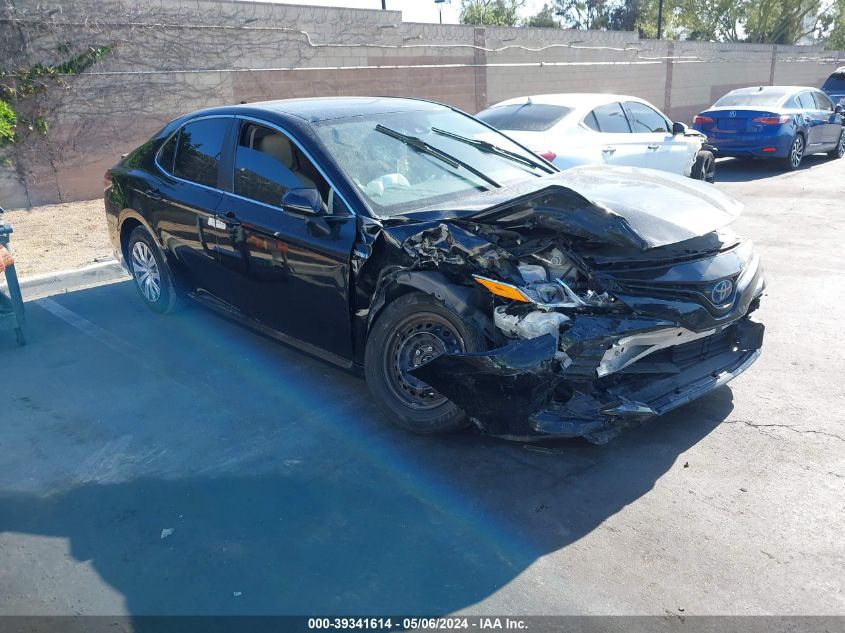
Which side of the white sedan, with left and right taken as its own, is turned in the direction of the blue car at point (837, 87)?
front

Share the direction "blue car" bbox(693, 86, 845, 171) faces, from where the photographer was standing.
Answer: facing away from the viewer and to the right of the viewer

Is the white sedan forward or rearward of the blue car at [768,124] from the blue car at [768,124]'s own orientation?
rearward

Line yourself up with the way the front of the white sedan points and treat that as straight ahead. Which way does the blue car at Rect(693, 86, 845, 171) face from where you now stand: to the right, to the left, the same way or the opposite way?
the same way

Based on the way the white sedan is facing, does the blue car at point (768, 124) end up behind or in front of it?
in front

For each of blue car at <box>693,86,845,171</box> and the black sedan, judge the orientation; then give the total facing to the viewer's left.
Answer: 0

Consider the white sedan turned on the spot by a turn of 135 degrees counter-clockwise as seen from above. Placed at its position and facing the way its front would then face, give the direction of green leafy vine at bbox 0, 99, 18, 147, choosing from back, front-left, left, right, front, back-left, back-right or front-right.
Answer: front

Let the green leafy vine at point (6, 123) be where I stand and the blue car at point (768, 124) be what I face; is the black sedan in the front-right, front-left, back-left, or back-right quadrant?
front-right

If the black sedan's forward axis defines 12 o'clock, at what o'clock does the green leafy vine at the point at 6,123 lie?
The green leafy vine is roughly at 6 o'clock from the black sedan.

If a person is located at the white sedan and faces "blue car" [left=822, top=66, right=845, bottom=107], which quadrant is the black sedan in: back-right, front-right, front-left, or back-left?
back-right

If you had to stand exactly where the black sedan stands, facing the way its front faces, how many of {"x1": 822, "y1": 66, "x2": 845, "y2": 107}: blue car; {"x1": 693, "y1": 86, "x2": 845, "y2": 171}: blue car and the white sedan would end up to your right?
0

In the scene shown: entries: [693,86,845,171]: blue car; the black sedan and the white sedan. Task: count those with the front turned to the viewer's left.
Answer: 0

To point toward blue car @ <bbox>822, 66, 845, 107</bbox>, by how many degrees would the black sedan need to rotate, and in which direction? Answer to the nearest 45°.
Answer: approximately 90° to its left

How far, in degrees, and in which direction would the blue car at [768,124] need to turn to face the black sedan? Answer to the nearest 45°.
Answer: approximately 135° to its right

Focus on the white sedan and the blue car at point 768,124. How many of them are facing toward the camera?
0

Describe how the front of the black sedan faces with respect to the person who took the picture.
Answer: facing the viewer and to the right of the viewer

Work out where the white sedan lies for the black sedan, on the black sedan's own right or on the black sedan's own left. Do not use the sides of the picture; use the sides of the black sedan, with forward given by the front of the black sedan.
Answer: on the black sedan's own left

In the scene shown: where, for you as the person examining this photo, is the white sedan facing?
facing away from the viewer and to the right of the viewer
